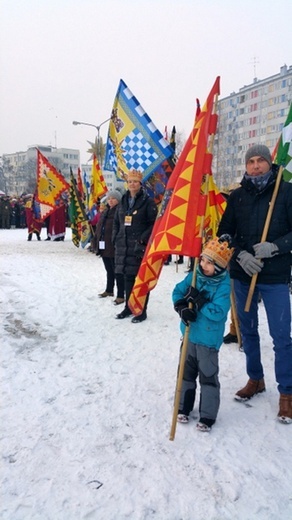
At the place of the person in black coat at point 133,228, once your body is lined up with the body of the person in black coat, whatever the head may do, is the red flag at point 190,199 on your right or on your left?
on your left

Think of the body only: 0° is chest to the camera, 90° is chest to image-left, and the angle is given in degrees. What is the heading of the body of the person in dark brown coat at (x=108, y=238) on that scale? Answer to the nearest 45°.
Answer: approximately 45°

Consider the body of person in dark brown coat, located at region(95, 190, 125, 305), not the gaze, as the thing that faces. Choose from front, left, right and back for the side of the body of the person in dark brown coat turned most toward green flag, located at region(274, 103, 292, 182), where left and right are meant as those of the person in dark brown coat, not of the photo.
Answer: left

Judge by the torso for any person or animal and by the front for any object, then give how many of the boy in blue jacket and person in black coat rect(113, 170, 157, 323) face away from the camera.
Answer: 0

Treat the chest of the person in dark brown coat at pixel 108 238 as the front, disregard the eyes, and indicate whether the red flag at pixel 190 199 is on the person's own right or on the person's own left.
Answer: on the person's own left

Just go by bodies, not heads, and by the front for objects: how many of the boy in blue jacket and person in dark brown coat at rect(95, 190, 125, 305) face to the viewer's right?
0

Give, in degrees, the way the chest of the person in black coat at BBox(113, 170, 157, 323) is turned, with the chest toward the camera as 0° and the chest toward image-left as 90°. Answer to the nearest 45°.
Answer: approximately 45°
